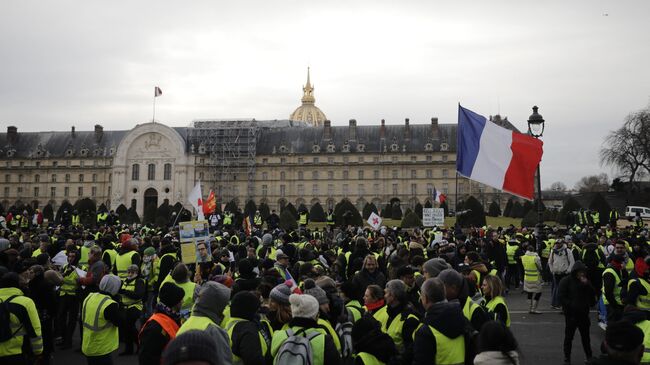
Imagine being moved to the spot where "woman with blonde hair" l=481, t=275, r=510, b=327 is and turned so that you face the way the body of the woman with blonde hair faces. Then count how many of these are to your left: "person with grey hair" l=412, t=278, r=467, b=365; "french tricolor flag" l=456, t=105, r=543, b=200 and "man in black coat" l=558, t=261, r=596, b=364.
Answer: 1

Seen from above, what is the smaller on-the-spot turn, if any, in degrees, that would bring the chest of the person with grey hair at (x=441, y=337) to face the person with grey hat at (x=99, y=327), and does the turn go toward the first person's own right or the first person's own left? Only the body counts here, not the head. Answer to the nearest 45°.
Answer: approximately 45° to the first person's own left

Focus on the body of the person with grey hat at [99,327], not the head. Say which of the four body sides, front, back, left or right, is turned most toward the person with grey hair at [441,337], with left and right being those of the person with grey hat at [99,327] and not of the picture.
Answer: right

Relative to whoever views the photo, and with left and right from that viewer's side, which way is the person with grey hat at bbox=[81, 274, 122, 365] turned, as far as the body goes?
facing away from the viewer and to the right of the viewer

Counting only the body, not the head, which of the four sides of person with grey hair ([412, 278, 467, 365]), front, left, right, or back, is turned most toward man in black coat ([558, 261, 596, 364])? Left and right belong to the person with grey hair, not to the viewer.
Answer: right

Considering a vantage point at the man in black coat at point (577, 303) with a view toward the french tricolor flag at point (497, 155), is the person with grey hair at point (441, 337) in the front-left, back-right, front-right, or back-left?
back-left

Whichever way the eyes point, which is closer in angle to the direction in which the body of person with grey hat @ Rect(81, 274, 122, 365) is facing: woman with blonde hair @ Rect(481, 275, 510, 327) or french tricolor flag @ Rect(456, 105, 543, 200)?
the french tricolor flag

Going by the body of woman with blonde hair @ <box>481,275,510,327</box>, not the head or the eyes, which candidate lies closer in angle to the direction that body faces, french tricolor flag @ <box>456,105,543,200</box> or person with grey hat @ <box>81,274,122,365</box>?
the person with grey hat

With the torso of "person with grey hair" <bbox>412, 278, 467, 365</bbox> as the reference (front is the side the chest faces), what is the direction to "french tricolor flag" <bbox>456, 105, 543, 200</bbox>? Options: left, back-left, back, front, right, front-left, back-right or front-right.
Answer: front-right

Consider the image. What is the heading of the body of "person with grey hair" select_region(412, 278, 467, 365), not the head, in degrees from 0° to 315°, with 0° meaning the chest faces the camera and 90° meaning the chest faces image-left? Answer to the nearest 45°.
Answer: approximately 135°
